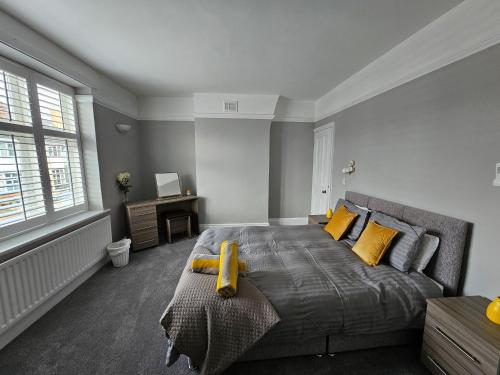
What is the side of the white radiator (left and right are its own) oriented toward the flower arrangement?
left

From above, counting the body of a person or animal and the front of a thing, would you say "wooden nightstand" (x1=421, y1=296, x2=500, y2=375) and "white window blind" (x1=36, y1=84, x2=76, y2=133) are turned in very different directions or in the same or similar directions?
very different directions

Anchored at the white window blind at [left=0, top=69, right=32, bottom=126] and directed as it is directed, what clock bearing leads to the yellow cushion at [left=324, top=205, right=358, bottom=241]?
The yellow cushion is roughly at 12 o'clock from the white window blind.

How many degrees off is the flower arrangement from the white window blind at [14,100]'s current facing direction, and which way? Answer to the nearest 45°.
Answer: approximately 90° to its left

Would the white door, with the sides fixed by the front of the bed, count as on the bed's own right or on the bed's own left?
on the bed's own right

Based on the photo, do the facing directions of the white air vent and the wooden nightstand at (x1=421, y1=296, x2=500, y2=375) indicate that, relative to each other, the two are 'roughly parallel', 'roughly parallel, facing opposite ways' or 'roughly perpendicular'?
roughly perpendicular

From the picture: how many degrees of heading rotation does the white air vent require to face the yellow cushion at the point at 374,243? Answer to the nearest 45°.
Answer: approximately 45° to its left
